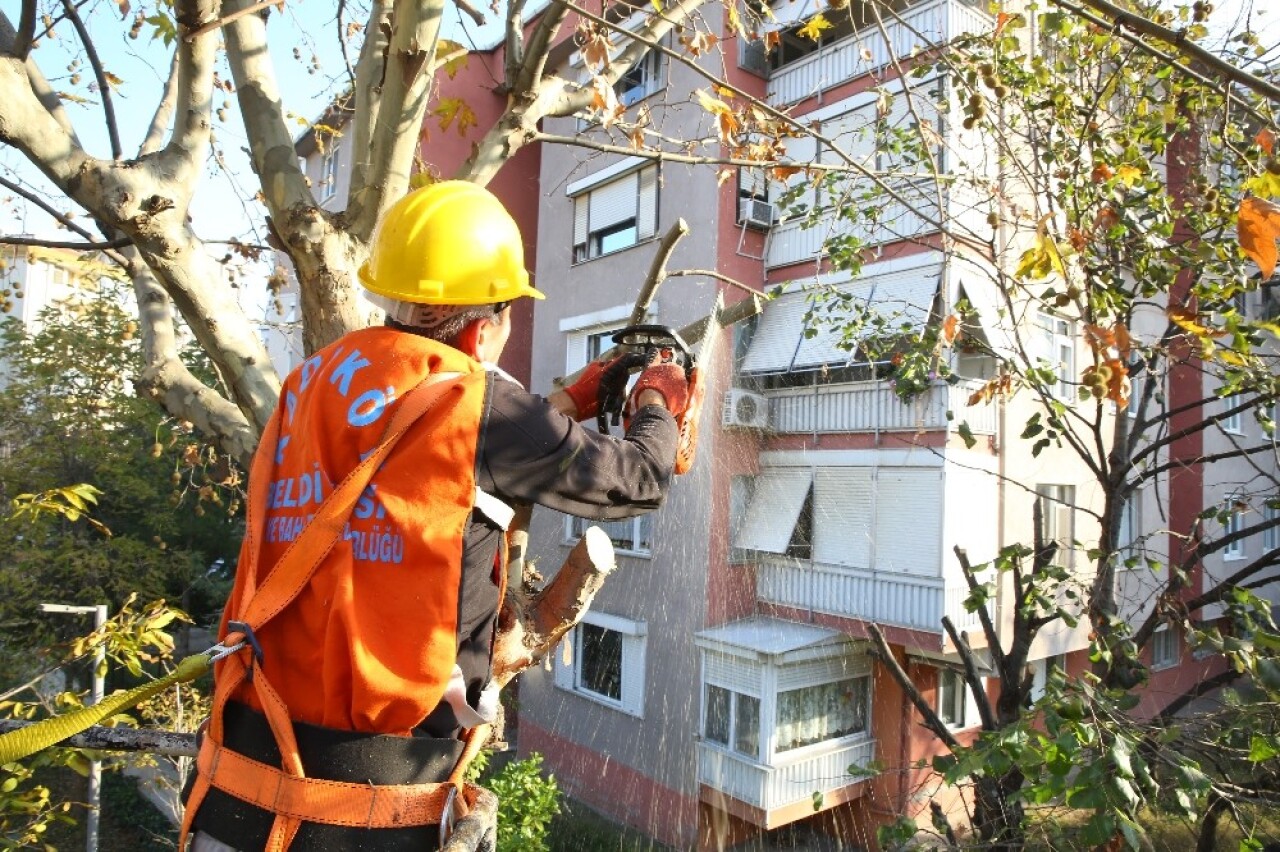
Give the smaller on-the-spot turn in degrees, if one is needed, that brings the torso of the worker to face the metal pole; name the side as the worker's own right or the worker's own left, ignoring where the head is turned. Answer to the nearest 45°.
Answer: approximately 90° to the worker's own left

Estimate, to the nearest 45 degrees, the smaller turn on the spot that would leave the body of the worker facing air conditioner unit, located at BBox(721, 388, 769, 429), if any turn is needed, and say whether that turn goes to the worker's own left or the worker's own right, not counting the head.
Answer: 0° — they already face it

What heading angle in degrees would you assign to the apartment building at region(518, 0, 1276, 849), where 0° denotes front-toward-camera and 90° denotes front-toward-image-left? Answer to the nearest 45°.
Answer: approximately 45°

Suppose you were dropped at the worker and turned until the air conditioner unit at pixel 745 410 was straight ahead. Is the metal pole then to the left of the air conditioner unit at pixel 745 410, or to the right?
left

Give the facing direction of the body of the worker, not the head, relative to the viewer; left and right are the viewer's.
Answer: facing away from the viewer and to the right of the viewer

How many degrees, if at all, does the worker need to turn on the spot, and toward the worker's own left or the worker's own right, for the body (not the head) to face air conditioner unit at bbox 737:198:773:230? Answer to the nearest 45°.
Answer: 0° — they already face it

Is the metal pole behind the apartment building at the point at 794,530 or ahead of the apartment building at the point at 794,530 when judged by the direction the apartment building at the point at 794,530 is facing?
ahead

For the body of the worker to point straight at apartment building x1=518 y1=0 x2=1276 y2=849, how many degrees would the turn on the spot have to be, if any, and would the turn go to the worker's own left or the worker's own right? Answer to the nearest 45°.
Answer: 0° — they already face it

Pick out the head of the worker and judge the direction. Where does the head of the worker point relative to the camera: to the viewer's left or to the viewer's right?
to the viewer's right

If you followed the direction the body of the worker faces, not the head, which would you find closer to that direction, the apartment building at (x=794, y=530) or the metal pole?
the apartment building
